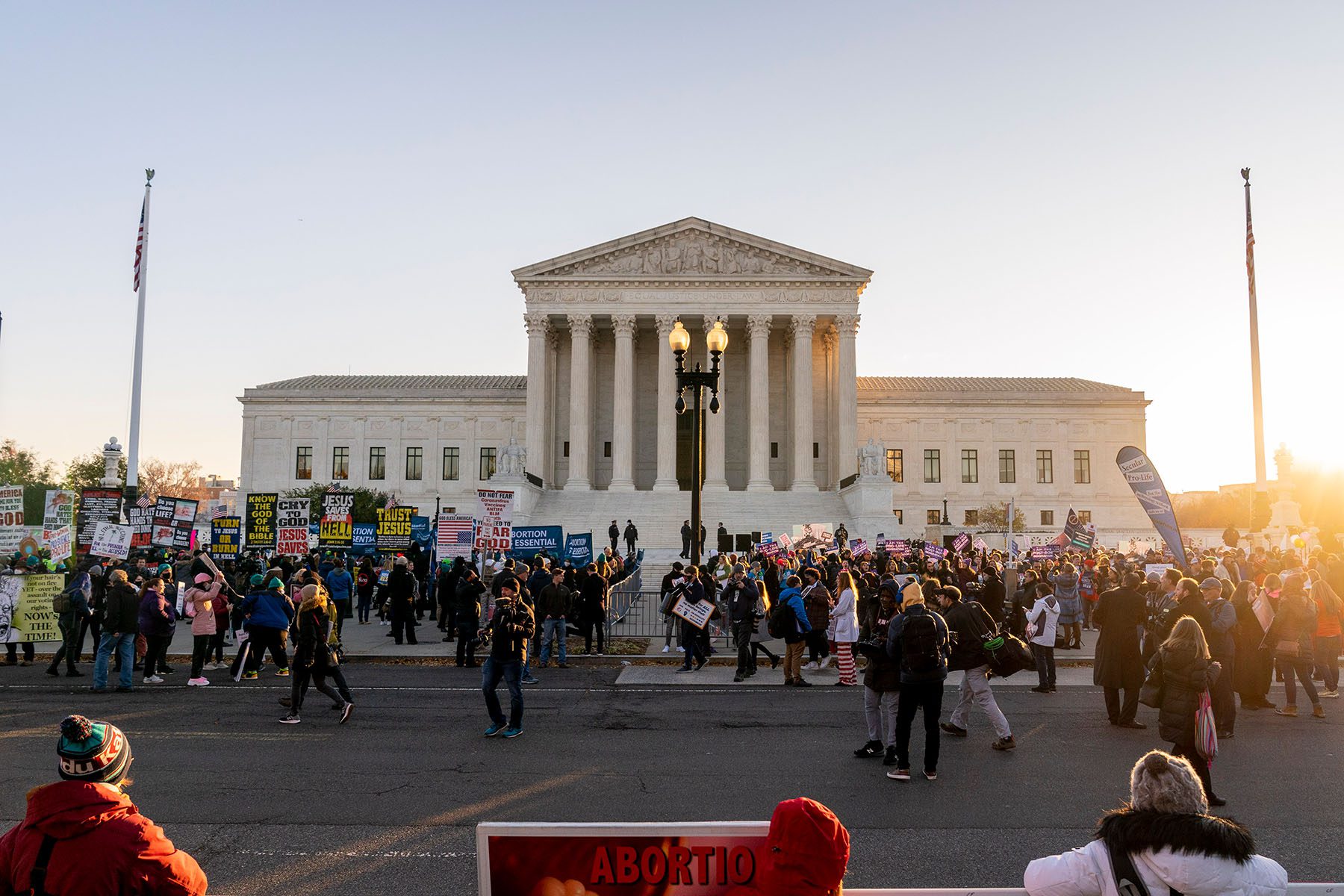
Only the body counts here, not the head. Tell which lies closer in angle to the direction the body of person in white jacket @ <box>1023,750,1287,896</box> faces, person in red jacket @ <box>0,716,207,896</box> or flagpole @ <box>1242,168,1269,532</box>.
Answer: the flagpole

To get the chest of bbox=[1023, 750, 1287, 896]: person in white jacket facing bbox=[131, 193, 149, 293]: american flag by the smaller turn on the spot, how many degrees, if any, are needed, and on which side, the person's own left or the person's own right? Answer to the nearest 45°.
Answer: approximately 45° to the person's own left

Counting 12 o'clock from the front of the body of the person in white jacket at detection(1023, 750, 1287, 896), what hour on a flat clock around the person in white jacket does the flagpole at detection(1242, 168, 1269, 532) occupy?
The flagpole is roughly at 12 o'clock from the person in white jacket.

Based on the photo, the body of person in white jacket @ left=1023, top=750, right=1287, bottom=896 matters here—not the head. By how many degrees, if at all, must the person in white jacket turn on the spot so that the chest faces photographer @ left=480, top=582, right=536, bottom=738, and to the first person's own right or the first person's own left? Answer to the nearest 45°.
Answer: approximately 45° to the first person's own left

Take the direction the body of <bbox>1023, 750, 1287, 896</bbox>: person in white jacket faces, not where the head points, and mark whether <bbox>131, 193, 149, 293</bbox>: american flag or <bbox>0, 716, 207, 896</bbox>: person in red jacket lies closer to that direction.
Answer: the american flag

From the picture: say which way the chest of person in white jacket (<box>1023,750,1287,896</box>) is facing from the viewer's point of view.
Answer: away from the camera

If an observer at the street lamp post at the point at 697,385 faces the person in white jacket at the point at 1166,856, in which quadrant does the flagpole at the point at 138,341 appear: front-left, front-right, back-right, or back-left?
back-right

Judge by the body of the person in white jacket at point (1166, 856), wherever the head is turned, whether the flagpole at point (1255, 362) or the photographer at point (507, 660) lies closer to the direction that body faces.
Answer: the flagpole

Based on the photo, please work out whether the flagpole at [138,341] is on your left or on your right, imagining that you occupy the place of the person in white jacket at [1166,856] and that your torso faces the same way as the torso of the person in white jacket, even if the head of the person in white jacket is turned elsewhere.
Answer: on your left

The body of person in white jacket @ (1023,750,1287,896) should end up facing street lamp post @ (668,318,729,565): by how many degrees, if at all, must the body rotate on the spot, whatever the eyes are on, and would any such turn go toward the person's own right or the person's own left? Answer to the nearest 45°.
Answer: approximately 45° to the person's own left

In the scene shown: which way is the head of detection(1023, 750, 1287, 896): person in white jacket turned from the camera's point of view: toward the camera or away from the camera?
away from the camera
